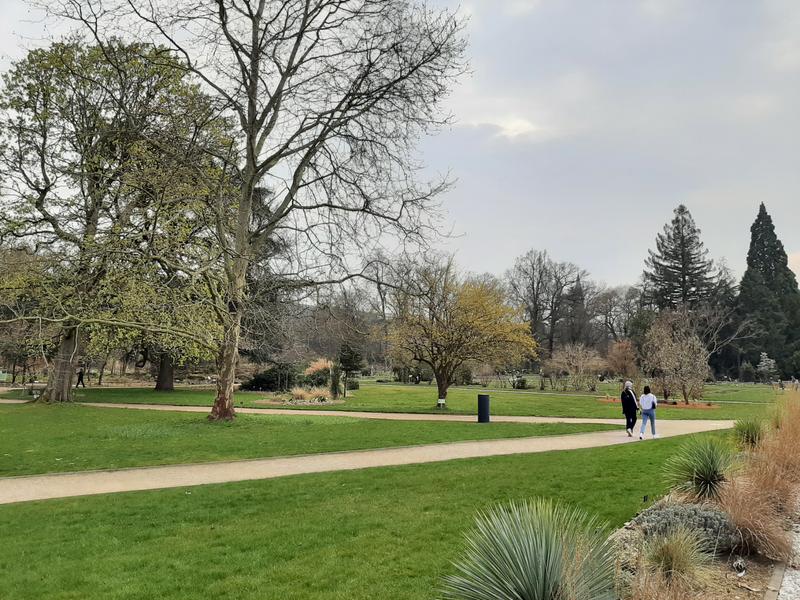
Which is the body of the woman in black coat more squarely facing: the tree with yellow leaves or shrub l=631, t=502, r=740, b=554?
the tree with yellow leaves

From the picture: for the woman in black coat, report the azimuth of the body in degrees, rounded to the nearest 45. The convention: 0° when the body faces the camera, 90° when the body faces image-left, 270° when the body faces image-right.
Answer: approximately 180°

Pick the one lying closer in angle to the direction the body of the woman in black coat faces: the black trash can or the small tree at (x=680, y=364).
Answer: the small tree

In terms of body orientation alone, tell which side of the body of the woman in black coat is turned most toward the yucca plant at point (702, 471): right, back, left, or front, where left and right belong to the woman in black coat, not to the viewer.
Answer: back

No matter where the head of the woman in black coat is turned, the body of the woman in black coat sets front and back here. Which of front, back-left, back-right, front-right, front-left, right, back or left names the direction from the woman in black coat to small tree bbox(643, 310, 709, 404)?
front

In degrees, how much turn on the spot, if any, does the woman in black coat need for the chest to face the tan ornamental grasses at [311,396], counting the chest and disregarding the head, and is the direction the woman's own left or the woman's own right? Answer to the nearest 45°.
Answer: approximately 45° to the woman's own left

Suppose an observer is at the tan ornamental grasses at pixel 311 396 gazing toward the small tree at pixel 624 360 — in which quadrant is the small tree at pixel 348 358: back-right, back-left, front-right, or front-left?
front-left

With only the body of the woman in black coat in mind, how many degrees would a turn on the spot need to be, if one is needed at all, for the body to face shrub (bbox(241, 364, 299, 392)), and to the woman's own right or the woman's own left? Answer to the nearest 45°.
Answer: approximately 45° to the woman's own left

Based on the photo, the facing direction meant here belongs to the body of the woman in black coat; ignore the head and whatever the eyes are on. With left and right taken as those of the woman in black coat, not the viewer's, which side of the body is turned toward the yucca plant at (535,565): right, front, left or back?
back

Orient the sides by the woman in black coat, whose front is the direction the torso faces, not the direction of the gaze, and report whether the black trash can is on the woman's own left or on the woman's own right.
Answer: on the woman's own left

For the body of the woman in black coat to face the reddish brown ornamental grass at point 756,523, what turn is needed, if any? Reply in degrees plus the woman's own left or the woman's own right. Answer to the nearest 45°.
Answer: approximately 180°

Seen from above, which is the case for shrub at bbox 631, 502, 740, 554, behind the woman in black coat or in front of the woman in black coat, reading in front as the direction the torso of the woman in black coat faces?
behind

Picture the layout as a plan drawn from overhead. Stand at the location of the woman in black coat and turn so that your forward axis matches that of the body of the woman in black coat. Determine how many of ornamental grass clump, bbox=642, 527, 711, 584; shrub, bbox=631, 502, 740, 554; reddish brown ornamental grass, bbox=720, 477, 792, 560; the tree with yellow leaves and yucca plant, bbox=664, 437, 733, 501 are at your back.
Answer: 4

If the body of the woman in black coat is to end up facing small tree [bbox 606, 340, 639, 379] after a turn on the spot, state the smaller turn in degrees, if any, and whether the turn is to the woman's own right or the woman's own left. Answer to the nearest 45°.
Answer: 0° — they already face it

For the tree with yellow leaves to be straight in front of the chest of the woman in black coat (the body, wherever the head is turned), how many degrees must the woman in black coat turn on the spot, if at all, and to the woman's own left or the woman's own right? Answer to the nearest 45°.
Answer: approximately 45° to the woman's own left

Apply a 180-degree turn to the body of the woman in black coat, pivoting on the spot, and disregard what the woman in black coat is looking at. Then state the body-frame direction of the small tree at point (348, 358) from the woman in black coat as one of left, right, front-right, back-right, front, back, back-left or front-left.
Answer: back-right
